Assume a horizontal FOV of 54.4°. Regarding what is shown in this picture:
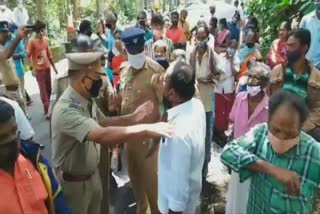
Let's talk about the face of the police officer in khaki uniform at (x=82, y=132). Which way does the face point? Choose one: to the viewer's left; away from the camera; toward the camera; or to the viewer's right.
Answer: to the viewer's right

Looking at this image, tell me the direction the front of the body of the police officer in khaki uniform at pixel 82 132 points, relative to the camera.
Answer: to the viewer's right

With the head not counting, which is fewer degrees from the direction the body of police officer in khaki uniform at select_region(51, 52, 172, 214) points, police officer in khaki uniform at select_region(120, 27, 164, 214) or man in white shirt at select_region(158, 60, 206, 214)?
the man in white shirt

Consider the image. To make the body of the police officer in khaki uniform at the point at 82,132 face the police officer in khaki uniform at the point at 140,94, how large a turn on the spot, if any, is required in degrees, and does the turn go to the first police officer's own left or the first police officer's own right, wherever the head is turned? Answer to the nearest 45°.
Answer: approximately 45° to the first police officer's own left

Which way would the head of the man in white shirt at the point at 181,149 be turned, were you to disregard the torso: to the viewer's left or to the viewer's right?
to the viewer's left
